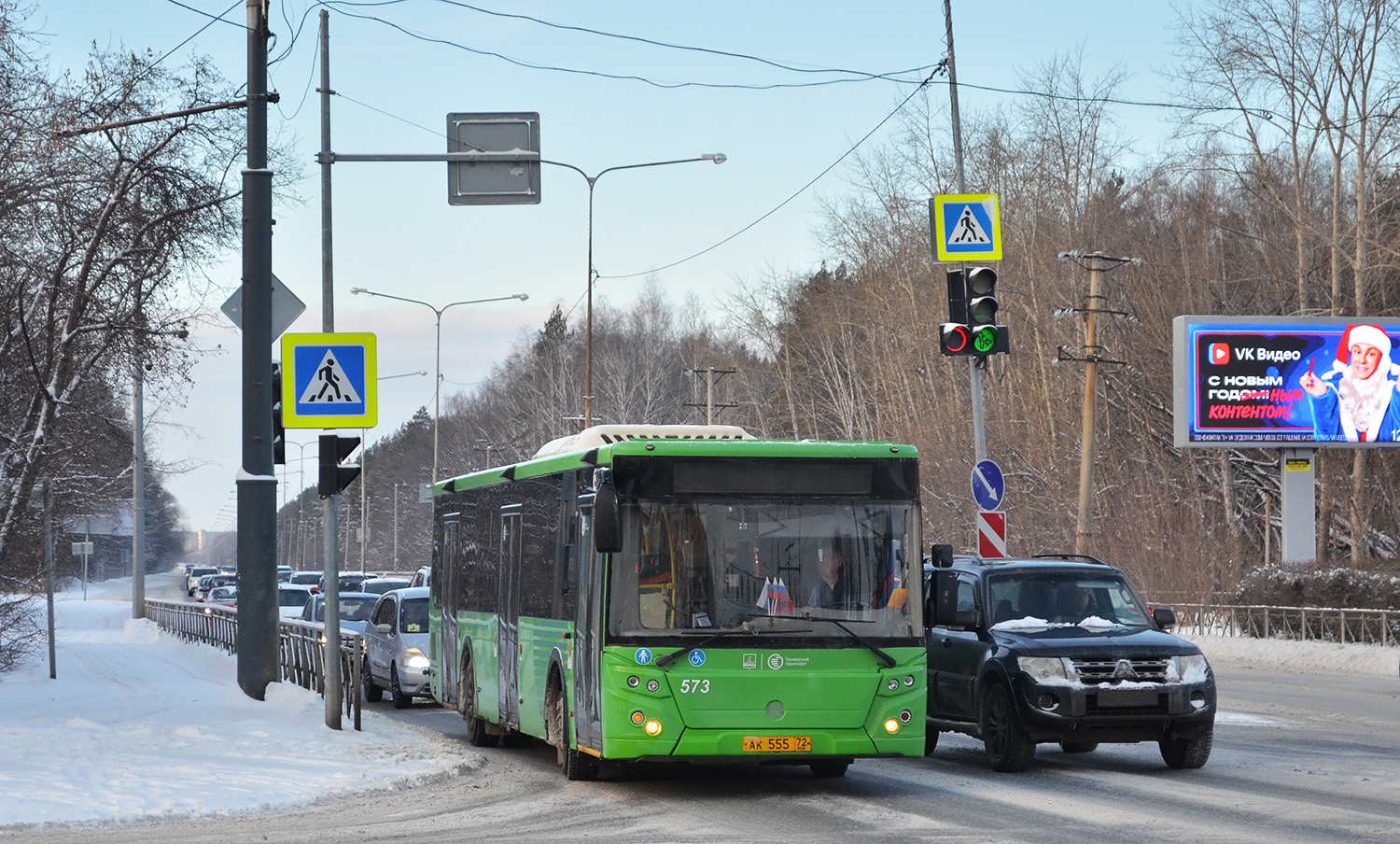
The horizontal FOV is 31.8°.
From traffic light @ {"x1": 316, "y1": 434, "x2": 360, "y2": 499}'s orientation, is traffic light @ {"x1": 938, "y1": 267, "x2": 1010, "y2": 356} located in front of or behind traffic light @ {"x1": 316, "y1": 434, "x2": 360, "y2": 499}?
in front

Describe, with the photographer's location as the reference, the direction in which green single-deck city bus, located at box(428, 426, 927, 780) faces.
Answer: facing the viewer

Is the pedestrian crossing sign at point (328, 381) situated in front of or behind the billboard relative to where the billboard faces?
in front

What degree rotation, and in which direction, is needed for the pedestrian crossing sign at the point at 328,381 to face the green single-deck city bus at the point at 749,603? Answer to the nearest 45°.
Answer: approximately 45° to its left

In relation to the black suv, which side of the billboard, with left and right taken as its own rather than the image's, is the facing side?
front

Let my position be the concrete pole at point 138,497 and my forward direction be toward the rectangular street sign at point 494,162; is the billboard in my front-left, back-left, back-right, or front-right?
front-left

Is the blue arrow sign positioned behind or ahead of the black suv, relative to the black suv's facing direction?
behind

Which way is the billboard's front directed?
toward the camera

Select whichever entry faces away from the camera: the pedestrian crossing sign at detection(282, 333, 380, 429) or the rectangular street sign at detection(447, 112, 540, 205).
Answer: the rectangular street sign

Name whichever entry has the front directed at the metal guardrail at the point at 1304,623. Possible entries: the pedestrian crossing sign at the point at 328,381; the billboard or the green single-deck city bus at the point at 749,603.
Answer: the billboard

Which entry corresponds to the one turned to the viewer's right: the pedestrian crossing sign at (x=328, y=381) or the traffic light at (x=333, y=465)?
the traffic light

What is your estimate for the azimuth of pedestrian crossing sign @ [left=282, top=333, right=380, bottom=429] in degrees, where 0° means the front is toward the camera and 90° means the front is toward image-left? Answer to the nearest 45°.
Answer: approximately 0°

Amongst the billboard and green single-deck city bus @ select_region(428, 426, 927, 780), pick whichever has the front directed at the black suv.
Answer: the billboard

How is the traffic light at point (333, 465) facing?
to the viewer's right

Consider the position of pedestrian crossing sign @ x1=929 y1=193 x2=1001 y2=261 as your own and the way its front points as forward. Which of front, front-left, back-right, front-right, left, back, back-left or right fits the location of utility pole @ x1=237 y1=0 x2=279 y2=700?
front-right

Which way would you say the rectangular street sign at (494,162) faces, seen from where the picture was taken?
facing away from the viewer

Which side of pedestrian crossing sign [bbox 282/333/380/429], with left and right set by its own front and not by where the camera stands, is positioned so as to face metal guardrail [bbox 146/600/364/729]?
back

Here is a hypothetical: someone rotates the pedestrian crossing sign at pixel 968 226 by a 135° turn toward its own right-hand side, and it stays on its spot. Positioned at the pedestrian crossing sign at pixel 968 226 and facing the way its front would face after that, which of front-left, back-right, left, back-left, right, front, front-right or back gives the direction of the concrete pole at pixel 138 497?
front
